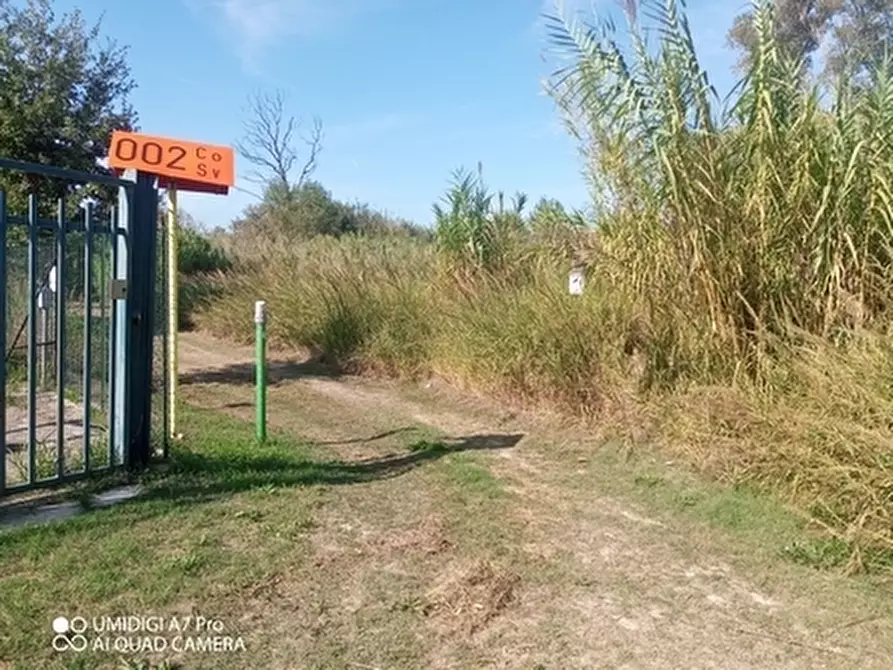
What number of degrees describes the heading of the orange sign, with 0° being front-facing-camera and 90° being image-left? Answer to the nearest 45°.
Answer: approximately 0°

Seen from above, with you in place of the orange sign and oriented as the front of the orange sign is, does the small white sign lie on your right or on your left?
on your left
